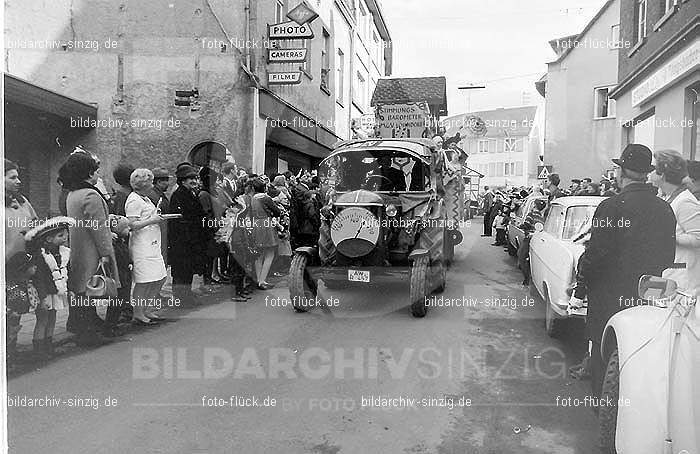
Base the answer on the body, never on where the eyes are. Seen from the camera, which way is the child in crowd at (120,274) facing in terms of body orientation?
to the viewer's right

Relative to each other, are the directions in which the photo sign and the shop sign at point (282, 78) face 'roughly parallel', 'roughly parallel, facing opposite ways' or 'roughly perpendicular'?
roughly parallel

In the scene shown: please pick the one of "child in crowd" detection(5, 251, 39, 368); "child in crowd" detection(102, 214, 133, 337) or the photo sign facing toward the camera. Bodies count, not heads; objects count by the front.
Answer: the photo sign

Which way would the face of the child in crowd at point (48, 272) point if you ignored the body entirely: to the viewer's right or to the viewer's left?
to the viewer's right

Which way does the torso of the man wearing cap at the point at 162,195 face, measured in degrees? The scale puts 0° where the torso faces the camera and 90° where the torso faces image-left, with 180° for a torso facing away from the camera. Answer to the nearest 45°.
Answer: approximately 315°

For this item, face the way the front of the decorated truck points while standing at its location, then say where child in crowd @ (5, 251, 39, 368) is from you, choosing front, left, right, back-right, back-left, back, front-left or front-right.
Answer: front-right

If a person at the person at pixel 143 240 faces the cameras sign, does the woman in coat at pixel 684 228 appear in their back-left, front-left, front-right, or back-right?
back-right

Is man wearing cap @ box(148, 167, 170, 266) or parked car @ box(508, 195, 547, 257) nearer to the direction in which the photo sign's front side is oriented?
the man wearing cap

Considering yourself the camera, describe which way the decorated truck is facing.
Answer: facing the viewer

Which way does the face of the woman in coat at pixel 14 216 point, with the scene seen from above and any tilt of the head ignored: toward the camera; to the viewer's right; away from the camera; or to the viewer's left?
to the viewer's right

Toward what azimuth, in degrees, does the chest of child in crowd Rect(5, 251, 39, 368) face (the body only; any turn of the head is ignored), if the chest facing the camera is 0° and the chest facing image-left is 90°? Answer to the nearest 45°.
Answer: approximately 270°

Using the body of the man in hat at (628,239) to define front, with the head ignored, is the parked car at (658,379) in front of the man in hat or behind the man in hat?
behind
